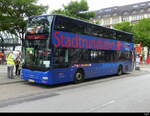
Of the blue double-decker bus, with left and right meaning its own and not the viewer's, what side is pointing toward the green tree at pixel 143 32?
back

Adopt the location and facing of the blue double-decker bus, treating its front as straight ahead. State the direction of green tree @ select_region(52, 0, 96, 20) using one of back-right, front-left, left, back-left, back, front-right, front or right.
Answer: back-right

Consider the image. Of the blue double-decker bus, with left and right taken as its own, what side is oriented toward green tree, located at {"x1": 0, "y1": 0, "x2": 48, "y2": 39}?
right

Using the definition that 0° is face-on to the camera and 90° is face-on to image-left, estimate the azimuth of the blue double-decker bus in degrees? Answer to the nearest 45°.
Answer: approximately 45°
